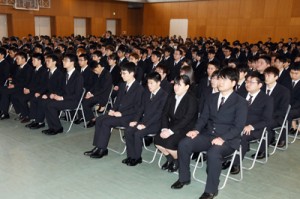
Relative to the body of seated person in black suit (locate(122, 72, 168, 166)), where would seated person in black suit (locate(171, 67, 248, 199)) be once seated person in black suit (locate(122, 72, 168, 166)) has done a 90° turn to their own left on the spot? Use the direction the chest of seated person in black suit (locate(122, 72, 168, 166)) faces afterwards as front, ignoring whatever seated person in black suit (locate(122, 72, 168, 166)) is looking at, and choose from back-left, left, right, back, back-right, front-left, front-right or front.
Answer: front

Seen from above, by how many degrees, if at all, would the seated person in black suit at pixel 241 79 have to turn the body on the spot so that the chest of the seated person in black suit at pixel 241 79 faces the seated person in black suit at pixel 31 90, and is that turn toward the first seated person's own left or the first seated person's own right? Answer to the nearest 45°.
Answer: approximately 45° to the first seated person's own right

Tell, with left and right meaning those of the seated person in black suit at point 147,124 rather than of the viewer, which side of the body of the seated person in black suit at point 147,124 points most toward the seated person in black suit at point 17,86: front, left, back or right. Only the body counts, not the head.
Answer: right

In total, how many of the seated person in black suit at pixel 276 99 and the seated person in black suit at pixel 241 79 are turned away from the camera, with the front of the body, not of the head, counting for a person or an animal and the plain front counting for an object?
0

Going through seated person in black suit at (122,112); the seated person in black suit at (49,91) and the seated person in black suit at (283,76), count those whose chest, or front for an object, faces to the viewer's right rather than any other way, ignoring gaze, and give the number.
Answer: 0

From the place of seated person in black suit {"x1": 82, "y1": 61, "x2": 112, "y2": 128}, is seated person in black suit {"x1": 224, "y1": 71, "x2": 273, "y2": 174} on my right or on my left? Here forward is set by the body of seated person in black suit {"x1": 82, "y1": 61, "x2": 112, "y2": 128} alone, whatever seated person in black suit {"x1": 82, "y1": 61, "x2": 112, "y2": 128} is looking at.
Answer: on my left

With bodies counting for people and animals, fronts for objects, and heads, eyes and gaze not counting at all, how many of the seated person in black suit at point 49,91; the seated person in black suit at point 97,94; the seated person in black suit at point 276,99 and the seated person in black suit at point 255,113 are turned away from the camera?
0

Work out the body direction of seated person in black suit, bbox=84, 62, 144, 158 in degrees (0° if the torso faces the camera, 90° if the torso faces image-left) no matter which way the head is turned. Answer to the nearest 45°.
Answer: approximately 45°

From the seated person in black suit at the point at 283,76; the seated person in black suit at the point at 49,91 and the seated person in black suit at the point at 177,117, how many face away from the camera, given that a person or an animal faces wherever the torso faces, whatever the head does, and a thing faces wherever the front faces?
0

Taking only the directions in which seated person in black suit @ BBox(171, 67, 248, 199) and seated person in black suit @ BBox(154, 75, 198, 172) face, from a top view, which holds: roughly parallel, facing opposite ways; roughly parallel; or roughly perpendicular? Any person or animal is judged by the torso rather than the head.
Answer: roughly parallel

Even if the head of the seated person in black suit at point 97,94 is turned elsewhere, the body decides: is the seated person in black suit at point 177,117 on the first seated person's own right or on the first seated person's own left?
on the first seated person's own left

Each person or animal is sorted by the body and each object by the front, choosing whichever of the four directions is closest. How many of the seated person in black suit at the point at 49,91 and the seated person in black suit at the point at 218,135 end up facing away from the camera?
0

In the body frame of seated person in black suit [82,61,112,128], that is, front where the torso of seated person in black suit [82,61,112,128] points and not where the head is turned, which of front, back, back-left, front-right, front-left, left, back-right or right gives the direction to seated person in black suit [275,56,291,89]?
back-left

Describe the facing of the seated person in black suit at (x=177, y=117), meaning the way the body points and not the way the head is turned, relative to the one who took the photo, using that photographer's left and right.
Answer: facing the viewer and to the left of the viewer
